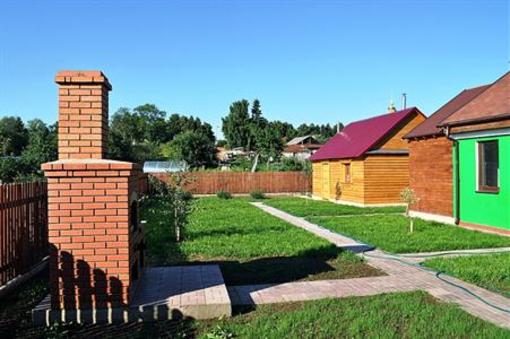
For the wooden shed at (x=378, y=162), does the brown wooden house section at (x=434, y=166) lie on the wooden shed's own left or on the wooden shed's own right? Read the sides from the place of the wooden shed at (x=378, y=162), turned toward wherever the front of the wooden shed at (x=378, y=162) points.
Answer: on the wooden shed's own left

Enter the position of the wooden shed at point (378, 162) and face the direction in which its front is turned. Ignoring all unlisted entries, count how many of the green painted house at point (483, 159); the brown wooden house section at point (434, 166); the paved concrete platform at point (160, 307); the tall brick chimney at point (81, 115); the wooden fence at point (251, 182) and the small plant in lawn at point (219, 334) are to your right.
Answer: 1

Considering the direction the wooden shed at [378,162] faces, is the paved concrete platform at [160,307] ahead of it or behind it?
ahead

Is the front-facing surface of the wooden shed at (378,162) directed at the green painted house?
no

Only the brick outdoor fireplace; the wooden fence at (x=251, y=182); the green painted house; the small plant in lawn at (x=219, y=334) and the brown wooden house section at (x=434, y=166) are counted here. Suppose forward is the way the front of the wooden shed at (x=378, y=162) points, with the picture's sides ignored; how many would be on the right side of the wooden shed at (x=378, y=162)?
1

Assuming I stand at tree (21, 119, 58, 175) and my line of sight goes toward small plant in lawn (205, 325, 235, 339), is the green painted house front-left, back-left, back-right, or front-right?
front-left

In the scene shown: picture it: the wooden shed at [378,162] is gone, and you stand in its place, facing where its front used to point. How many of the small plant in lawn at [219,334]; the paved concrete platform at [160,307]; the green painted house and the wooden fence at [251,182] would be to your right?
1

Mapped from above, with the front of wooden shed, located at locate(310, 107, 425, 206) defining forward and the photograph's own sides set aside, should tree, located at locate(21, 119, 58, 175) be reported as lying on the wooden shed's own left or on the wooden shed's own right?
on the wooden shed's own right

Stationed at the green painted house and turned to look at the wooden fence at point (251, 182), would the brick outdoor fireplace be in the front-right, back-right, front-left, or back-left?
back-left

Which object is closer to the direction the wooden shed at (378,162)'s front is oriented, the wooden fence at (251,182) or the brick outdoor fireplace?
the brick outdoor fireplace

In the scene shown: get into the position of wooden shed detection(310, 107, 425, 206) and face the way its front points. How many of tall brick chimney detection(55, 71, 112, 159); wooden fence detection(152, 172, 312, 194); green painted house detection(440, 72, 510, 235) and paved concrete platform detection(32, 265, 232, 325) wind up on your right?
1

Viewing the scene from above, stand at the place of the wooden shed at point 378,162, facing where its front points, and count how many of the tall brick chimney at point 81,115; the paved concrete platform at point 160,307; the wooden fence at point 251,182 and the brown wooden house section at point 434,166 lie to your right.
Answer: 1

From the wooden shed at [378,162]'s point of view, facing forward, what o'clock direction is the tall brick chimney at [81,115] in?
The tall brick chimney is roughly at 11 o'clock from the wooden shed.

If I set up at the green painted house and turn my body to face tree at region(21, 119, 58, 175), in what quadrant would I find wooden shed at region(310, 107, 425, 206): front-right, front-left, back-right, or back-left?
front-right

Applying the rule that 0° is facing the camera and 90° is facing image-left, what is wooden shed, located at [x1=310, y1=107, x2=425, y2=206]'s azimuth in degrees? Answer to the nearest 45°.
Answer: approximately 45°

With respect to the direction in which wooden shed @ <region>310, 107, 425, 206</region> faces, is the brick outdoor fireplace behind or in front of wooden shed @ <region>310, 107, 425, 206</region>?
in front
